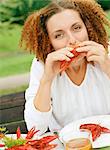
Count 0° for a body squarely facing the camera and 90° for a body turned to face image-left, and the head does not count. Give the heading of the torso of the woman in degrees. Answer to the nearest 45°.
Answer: approximately 0°

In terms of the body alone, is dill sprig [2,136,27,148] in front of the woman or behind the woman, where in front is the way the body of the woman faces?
in front
